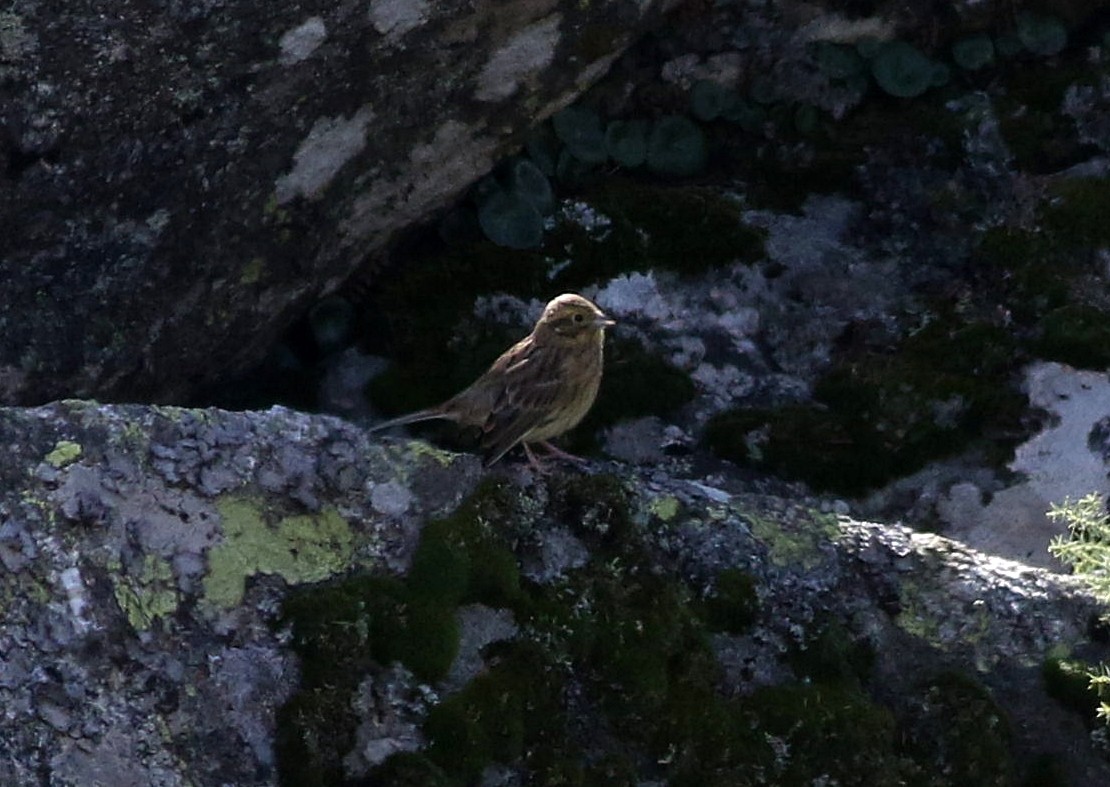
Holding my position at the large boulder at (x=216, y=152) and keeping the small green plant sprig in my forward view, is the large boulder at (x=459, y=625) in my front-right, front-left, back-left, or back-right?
front-right

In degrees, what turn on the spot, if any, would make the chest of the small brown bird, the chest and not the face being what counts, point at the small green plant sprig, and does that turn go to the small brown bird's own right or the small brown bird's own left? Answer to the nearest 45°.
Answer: approximately 45° to the small brown bird's own right

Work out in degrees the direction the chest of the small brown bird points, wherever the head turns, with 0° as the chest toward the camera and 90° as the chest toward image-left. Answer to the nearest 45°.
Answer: approximately 270°
